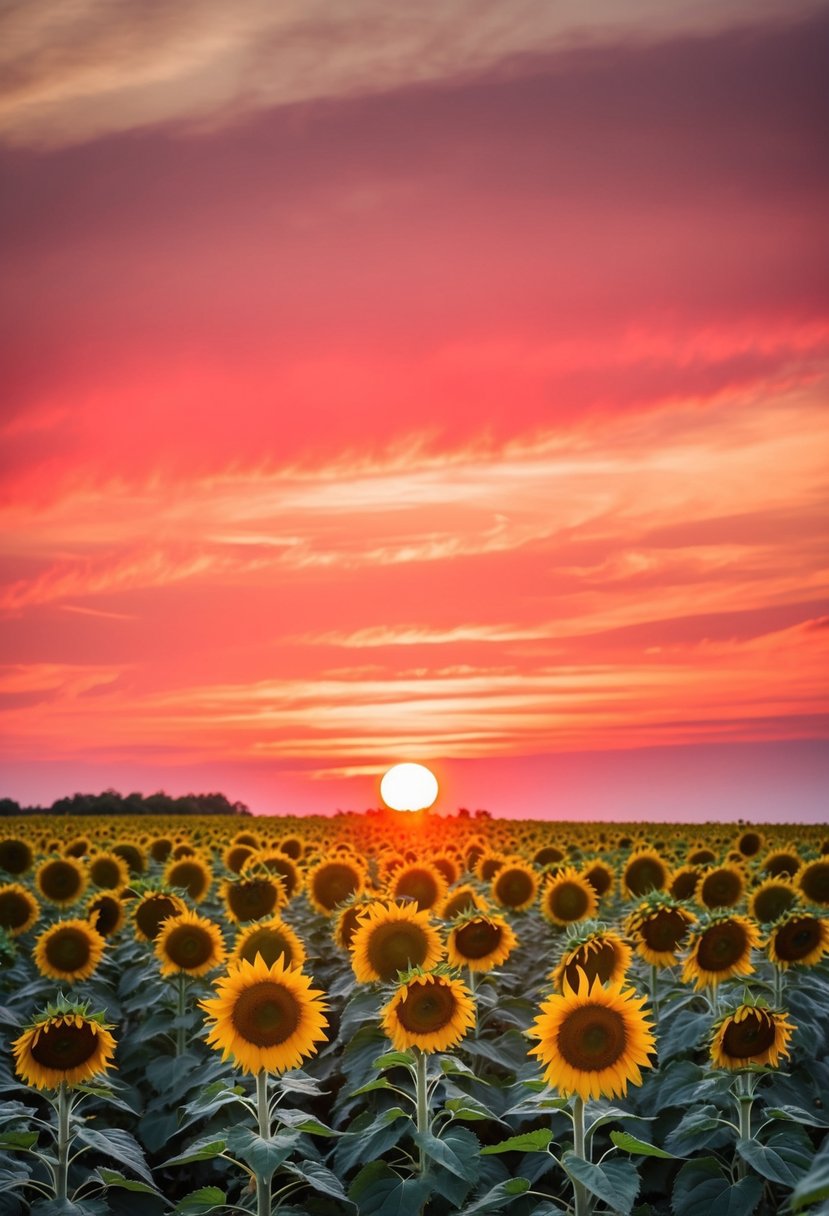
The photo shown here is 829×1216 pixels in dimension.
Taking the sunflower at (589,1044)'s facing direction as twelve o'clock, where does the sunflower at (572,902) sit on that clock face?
the sunflower at (572,902) is roughly at 6 o'clock from the sunflower at (589,1044).

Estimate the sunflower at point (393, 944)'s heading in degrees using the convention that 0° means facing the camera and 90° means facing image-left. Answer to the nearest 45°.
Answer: approximately 0°

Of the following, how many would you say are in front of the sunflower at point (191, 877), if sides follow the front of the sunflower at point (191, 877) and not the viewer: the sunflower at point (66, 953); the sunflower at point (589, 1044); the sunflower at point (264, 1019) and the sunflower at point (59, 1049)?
4

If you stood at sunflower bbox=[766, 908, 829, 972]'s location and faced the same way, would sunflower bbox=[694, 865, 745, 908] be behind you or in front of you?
behind

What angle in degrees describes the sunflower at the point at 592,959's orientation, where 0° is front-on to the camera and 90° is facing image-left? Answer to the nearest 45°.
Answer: approximately 0°

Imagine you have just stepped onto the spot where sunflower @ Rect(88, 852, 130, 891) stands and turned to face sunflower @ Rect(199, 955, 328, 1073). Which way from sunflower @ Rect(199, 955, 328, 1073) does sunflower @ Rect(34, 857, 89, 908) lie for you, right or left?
right

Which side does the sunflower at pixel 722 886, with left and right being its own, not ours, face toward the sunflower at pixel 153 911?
right

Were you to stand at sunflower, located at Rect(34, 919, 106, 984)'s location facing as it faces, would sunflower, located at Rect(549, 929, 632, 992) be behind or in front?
in front

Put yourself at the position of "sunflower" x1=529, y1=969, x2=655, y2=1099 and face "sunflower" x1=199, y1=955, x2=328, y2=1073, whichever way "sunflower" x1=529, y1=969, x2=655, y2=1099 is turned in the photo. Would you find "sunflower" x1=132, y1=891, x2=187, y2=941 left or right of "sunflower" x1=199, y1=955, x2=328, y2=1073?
right

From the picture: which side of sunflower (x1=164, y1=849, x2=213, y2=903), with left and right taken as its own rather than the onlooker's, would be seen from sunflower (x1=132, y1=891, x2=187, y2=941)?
front

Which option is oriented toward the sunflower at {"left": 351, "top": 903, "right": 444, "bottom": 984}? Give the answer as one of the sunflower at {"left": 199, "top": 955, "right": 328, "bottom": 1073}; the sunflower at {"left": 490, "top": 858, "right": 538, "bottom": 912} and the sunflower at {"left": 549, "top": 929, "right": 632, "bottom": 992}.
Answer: the sunflower at {"left": 490, "top": 858, "right": 538, "bottom": 912}
